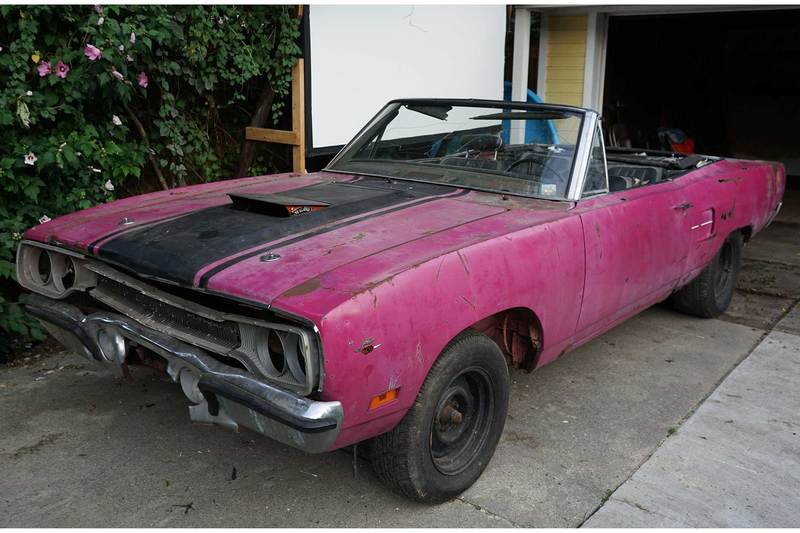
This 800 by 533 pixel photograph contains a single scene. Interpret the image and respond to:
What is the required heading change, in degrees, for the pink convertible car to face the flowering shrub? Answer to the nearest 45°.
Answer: approximately 90° to its right

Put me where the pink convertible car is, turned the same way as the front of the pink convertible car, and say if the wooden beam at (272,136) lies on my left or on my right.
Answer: on my right

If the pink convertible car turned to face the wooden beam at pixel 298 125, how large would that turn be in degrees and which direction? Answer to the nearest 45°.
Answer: approximately 135° to its right

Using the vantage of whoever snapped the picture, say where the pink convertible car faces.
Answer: facing the viewer and to the left of the viewer

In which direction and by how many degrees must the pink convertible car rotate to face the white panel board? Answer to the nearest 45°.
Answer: approximately 135° to its right
